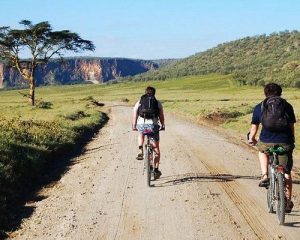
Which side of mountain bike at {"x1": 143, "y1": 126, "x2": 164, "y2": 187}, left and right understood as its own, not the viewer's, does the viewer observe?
back

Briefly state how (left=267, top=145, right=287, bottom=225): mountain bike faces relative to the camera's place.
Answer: facing away from the viewer

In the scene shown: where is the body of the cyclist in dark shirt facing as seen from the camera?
away from the camera

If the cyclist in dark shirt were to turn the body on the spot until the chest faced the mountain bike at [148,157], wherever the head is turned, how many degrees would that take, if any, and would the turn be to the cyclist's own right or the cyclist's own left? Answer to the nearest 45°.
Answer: approximately 45° to the cyclist's own left

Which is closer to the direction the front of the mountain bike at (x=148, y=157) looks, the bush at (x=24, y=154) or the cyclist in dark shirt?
the bush

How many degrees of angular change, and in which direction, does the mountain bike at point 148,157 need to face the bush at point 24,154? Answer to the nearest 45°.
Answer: approximately 45° to its left

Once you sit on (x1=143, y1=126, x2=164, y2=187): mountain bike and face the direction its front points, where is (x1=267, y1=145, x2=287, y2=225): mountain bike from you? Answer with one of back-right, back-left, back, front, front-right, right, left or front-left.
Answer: back-right

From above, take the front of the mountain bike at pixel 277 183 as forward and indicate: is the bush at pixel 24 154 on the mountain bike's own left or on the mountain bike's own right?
on the mountain bike's own left

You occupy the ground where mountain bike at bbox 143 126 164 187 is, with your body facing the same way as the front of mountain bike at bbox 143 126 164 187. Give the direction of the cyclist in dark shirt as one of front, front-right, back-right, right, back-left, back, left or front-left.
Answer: back-right
